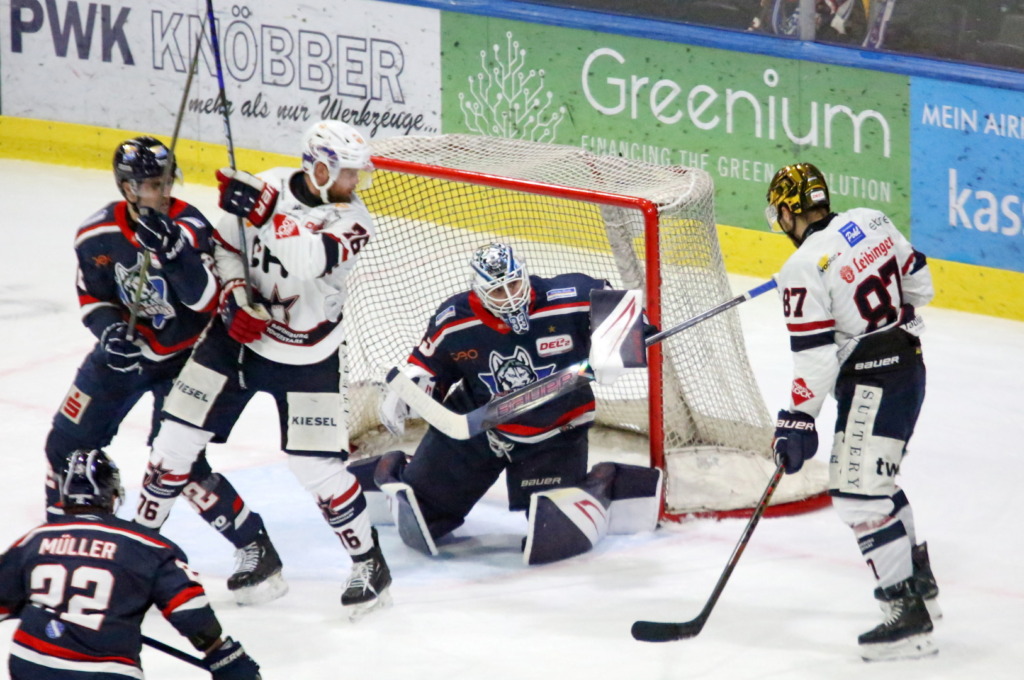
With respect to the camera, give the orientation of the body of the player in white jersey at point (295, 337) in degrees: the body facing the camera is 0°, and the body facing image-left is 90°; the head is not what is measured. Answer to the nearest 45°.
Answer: approximately 0°

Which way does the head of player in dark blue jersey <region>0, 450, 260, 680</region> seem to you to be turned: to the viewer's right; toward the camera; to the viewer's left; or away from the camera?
away from the camera

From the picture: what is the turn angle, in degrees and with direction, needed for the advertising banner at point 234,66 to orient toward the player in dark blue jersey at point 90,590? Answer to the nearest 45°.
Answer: approximately 45° to its left

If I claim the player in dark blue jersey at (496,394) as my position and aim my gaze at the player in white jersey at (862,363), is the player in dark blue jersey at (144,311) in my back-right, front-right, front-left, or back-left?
back-right

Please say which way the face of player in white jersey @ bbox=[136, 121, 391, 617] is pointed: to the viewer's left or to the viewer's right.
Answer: to the viewer's right

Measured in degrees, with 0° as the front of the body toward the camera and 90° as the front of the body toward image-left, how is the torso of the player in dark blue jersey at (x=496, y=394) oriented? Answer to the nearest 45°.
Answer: approximately 0°

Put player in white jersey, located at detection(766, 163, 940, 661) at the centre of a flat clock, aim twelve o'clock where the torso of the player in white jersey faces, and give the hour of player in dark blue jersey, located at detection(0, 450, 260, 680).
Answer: The player in dark blue jersey is roughly at 9 o'clock from the player in white jersey.

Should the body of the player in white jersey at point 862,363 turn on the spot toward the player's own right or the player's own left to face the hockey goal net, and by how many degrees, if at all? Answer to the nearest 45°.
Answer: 0° — they already face it

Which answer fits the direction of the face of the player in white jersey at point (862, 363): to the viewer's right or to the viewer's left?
to the viewer's left
